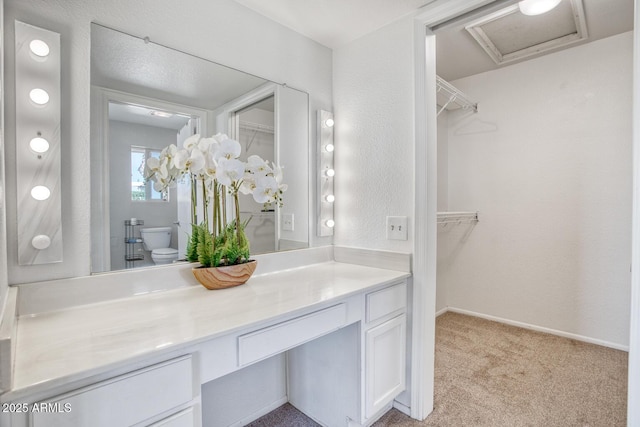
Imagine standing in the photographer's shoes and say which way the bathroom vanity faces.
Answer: facing the viewer and to the right of the viewer

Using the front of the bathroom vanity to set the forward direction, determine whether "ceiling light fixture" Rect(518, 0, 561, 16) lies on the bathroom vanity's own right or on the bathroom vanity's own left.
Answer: on the bathroom vanity's own left

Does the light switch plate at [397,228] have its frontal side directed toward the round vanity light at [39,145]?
yes

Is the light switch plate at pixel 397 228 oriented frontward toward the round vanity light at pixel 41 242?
yes

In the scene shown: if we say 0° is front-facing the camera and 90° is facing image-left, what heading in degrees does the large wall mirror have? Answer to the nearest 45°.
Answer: approximately 315°

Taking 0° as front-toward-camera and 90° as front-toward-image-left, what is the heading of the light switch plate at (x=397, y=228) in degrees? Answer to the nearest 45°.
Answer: approximately 45°

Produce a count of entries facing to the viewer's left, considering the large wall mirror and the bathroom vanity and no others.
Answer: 0

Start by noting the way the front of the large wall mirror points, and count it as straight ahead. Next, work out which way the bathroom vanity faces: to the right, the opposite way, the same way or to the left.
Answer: the same way

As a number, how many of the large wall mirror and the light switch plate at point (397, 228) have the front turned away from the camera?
0
